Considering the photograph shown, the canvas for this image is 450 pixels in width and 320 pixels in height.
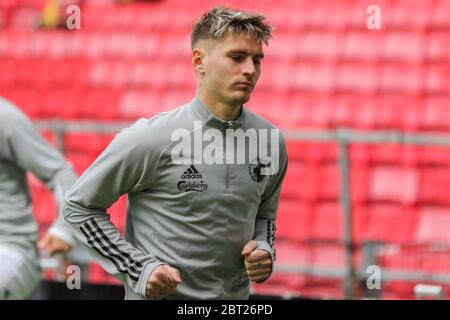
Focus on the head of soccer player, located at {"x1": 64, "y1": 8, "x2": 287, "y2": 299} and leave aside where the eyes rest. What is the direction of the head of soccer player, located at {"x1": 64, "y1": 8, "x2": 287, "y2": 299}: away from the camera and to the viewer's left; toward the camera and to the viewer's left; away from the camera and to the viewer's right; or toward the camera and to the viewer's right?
toward the camera and to the viewer's right

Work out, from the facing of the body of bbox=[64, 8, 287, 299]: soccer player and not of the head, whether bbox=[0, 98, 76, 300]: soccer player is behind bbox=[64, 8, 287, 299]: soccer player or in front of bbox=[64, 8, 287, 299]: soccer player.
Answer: behind

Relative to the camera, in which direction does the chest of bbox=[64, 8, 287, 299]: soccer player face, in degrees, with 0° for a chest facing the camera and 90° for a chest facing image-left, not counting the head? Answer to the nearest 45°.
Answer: approximately 315°
